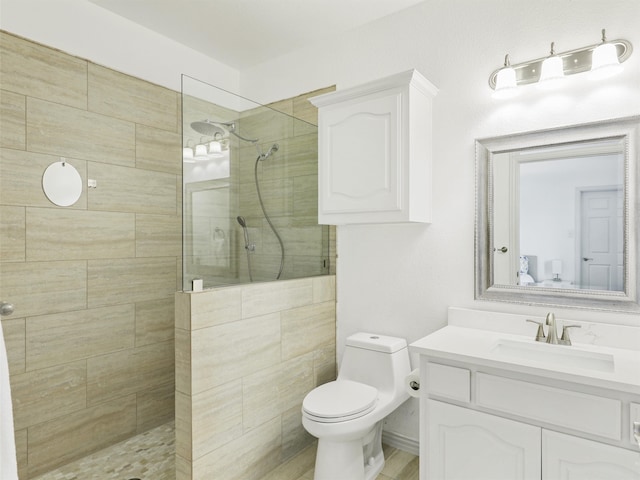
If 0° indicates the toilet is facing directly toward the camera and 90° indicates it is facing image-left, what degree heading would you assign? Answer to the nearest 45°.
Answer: approximately 45°

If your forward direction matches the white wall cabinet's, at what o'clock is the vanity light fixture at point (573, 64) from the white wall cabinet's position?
The vanity light fixture is roughly at 8 o'clock from the white wall cabinet.

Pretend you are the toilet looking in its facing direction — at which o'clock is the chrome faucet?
The chrome faucet is roughly at 8 o'clock from the toilet.

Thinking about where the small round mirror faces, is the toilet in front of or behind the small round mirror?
in front

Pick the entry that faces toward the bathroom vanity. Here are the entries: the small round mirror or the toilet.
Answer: the small round mirror

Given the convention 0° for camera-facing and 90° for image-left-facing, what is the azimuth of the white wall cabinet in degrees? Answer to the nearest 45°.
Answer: approximately 45°

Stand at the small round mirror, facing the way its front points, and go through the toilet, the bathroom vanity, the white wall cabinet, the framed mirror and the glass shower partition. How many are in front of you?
5

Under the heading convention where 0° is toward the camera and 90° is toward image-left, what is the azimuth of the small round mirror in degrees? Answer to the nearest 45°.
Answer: approximately 315°

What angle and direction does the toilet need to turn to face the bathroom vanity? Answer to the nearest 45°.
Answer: approximately 90° to its left

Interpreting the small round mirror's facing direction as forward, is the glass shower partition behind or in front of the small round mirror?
in front
